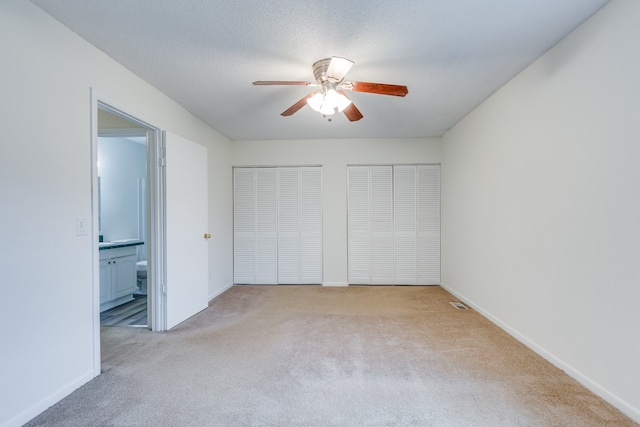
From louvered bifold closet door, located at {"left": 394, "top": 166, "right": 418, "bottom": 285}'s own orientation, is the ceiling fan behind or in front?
in front

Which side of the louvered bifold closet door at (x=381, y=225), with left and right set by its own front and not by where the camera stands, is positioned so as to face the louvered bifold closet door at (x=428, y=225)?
left

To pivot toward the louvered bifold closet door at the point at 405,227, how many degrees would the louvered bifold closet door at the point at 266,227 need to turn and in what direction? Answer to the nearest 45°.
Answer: approximately 90° to its left

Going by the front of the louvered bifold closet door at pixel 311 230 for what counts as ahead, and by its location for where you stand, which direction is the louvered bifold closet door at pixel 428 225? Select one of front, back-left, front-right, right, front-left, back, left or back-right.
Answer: left

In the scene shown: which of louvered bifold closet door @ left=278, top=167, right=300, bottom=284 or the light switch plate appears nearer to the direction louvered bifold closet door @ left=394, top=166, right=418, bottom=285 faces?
the light switch plate

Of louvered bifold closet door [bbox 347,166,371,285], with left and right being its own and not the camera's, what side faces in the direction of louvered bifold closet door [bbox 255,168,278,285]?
right

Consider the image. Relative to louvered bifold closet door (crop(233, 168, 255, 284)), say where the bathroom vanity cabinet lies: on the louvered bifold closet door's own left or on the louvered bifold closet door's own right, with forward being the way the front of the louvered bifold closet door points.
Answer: on the louvered bifold closet door's own right

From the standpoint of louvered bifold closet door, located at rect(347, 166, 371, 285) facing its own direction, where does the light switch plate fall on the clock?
The light switch plate is roughly at 1 o'clock from the louvered bifold closet door.

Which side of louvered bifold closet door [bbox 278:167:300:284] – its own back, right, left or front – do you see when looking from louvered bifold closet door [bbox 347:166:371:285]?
left

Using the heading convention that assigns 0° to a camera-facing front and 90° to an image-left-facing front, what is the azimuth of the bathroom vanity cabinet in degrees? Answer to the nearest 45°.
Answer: approximately 315°
